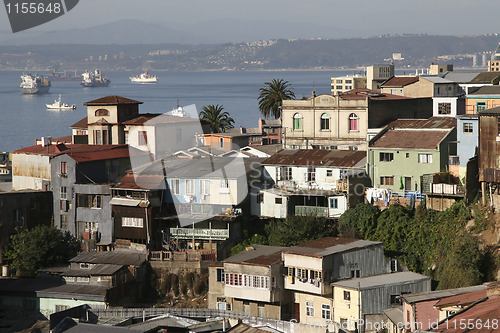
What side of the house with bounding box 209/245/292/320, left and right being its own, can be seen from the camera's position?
front

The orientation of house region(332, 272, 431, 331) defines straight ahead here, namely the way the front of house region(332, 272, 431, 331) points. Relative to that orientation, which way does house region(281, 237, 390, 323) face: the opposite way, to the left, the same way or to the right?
the same way

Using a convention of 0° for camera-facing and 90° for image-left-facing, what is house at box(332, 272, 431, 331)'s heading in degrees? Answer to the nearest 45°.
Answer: approximately 45°

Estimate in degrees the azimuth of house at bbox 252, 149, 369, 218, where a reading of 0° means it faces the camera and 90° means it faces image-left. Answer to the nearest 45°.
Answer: approximately 0°

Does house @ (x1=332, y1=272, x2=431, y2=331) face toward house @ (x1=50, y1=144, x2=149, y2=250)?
no

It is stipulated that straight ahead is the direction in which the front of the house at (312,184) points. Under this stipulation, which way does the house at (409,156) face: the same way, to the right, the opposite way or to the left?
the same way

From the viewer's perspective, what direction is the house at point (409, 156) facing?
toward the camera

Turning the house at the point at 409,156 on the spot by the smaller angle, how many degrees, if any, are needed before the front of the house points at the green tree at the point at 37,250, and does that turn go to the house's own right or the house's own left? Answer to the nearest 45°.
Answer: approximately 90° to the house's own right

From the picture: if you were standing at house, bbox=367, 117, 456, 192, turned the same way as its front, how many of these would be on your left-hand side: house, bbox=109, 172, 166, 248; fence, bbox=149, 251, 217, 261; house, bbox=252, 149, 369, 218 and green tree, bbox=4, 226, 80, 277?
0

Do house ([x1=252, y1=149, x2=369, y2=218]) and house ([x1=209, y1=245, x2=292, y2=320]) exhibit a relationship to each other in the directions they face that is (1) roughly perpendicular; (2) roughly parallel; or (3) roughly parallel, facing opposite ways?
roughly parallel

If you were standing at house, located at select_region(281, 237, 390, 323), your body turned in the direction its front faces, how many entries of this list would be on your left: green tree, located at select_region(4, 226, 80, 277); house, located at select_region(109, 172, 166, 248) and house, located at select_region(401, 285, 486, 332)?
1

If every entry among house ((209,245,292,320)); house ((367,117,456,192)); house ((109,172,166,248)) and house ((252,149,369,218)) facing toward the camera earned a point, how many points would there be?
4

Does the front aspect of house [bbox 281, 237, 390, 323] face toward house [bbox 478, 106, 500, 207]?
no

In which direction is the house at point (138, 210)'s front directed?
toward the camera

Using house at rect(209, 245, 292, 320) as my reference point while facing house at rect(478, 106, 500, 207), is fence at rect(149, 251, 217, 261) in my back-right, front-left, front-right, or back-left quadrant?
back-left

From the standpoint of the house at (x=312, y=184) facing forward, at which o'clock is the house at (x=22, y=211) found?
the house at (x=22, y=211) is roughly at 3 o'clock from the house at (x=312, y=184).

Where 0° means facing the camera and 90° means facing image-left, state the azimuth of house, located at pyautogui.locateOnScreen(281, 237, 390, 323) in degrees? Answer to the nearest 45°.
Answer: approximately 45°
